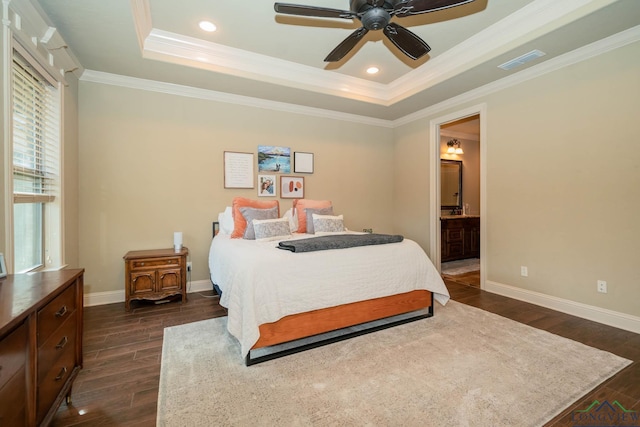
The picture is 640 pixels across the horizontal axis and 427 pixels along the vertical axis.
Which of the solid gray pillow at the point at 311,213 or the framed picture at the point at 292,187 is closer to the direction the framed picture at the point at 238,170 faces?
the solid gray pillow

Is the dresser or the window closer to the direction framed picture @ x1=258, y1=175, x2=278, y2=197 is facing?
the dresser

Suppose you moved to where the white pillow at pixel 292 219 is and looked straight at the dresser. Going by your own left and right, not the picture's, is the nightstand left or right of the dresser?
right

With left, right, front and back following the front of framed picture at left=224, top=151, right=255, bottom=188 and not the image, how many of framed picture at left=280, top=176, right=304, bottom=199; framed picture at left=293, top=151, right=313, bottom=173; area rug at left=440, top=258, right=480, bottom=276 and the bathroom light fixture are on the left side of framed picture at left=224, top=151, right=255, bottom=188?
4

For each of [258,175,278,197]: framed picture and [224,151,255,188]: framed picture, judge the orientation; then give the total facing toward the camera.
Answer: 2

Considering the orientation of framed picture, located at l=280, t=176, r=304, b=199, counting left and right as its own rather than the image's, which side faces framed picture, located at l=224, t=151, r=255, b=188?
right

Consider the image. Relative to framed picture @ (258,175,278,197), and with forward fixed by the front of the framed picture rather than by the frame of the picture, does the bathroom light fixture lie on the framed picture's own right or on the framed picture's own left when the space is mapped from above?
on the framed picture's own left
